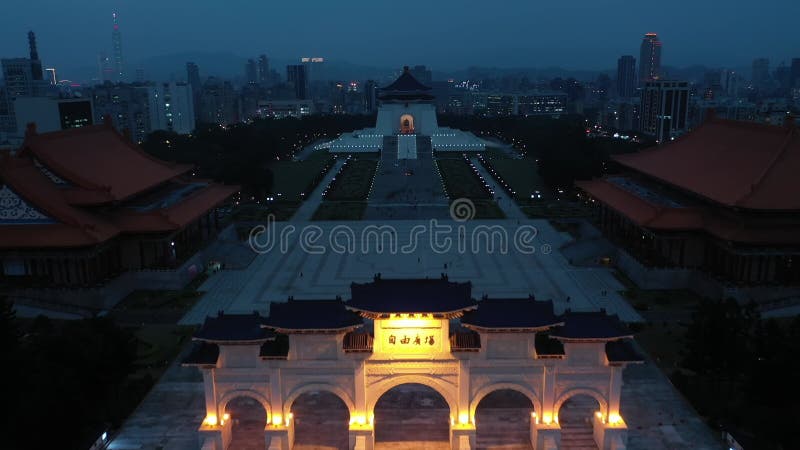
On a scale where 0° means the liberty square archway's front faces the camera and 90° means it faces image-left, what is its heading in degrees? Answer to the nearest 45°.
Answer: approximately 0°

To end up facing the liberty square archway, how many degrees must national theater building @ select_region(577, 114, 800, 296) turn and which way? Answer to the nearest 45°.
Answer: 0° — it already faces it

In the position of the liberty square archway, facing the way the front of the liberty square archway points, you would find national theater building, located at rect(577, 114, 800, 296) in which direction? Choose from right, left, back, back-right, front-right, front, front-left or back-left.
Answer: back-left

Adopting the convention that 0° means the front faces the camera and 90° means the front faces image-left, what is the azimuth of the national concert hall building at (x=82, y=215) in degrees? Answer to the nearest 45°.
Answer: approximately 315°

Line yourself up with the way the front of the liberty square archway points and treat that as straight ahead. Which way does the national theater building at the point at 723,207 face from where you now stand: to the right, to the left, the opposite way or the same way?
to the right

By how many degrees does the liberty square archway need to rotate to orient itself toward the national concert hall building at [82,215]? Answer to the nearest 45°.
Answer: approximately 135° to its right

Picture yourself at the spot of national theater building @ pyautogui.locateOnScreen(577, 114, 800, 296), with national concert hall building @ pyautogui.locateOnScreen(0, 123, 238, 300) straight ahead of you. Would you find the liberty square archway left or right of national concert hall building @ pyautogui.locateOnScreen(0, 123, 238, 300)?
left
